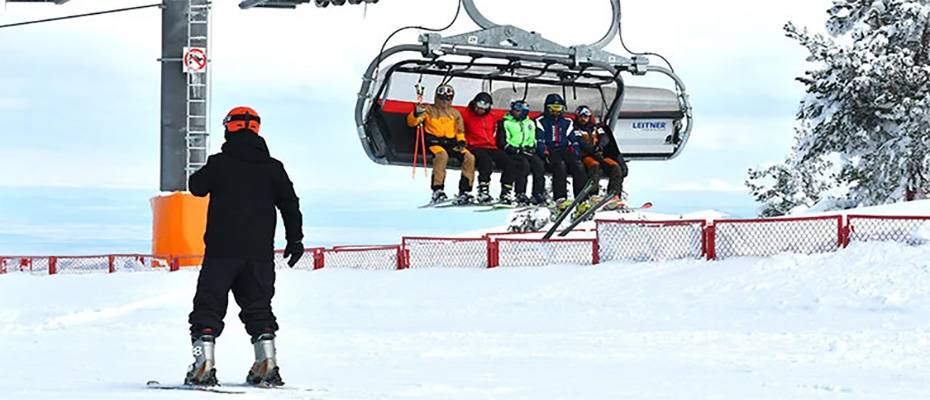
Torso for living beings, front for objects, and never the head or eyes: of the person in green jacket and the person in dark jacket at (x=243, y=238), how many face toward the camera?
1

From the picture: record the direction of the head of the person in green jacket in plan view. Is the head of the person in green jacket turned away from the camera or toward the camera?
toward the camera

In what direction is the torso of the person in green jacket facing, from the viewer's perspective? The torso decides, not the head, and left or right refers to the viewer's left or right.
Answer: facing the viewer

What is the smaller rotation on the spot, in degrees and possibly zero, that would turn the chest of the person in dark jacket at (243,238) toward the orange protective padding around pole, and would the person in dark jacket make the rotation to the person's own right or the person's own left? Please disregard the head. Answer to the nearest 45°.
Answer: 0° — they already face it

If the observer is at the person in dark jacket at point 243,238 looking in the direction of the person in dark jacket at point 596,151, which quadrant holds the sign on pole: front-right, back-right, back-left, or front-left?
front-left

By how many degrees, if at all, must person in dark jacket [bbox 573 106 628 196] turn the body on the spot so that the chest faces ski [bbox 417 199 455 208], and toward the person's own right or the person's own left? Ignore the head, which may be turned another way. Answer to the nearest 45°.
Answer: approximately 45° to the person's own right

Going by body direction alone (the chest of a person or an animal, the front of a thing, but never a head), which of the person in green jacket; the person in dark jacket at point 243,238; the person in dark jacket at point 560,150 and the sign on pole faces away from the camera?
the person in dark jacket at point 243,238

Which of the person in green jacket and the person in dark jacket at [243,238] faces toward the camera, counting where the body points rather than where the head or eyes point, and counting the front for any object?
the person in green jacket

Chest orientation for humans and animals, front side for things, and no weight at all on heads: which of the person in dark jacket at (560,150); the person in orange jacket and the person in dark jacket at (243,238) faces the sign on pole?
the person in dark jacket at (243,238)

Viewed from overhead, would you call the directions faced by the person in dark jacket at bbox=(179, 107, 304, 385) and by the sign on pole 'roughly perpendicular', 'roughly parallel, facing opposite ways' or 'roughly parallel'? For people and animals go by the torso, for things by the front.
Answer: roughly parallel, facing opposite ways

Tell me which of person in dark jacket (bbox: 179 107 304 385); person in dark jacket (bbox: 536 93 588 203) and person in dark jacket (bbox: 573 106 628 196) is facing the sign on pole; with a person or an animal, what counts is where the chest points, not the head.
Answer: person in dark jacket (bbox: 179 107 304 385)

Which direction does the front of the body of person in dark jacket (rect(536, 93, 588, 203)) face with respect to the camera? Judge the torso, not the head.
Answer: toward the camera

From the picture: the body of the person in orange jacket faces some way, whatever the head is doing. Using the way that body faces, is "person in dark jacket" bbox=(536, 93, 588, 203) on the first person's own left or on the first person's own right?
on the first person's own left

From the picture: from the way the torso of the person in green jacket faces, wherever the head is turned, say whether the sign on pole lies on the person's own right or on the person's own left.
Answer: on the person's own right
